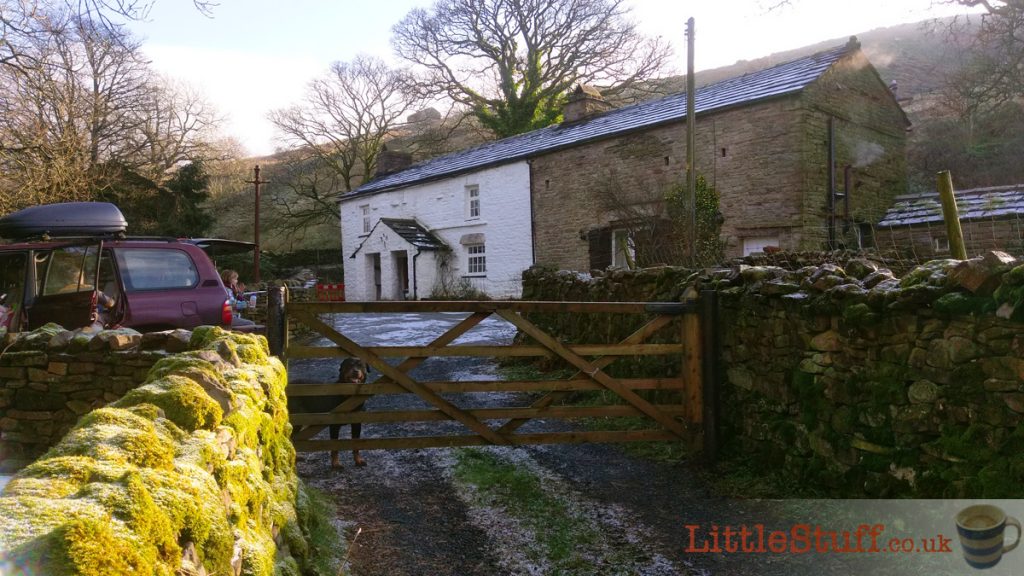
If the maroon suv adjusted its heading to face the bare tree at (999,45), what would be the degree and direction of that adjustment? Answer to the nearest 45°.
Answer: approximately 180°

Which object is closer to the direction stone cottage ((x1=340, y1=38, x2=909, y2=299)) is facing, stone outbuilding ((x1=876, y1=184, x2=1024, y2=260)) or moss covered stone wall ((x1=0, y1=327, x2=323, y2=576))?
the moss covered stone wall

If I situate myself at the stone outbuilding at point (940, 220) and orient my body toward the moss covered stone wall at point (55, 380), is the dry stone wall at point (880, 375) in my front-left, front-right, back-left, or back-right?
front-left

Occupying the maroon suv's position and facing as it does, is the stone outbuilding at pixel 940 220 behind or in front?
behind

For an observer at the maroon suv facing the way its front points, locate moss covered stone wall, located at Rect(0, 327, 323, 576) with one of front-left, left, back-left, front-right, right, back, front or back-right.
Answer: left

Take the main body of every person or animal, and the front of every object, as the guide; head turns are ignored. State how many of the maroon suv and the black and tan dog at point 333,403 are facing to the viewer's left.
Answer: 1

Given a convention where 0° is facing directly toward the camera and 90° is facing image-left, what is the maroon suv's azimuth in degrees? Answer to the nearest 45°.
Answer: approximately 90°

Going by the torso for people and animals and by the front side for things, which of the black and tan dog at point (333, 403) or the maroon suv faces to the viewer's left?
the maroon suv

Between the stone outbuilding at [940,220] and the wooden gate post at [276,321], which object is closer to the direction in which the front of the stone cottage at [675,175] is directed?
the wooden gate post

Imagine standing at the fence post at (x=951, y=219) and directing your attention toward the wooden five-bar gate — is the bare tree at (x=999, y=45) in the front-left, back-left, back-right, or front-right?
back-right

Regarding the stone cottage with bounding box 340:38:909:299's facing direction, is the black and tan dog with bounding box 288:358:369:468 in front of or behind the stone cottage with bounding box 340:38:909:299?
in front

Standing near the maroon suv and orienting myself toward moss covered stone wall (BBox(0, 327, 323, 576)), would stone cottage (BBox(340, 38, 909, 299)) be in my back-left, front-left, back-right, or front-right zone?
back-left

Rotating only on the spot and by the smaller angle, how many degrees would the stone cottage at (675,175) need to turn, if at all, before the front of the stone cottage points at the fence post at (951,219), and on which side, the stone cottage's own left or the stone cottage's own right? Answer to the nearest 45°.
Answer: approximately 45° to the stone cottage's own left

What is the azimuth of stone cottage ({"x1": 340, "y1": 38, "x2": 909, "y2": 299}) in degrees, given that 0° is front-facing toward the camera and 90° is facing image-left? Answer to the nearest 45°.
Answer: approximately 45°
